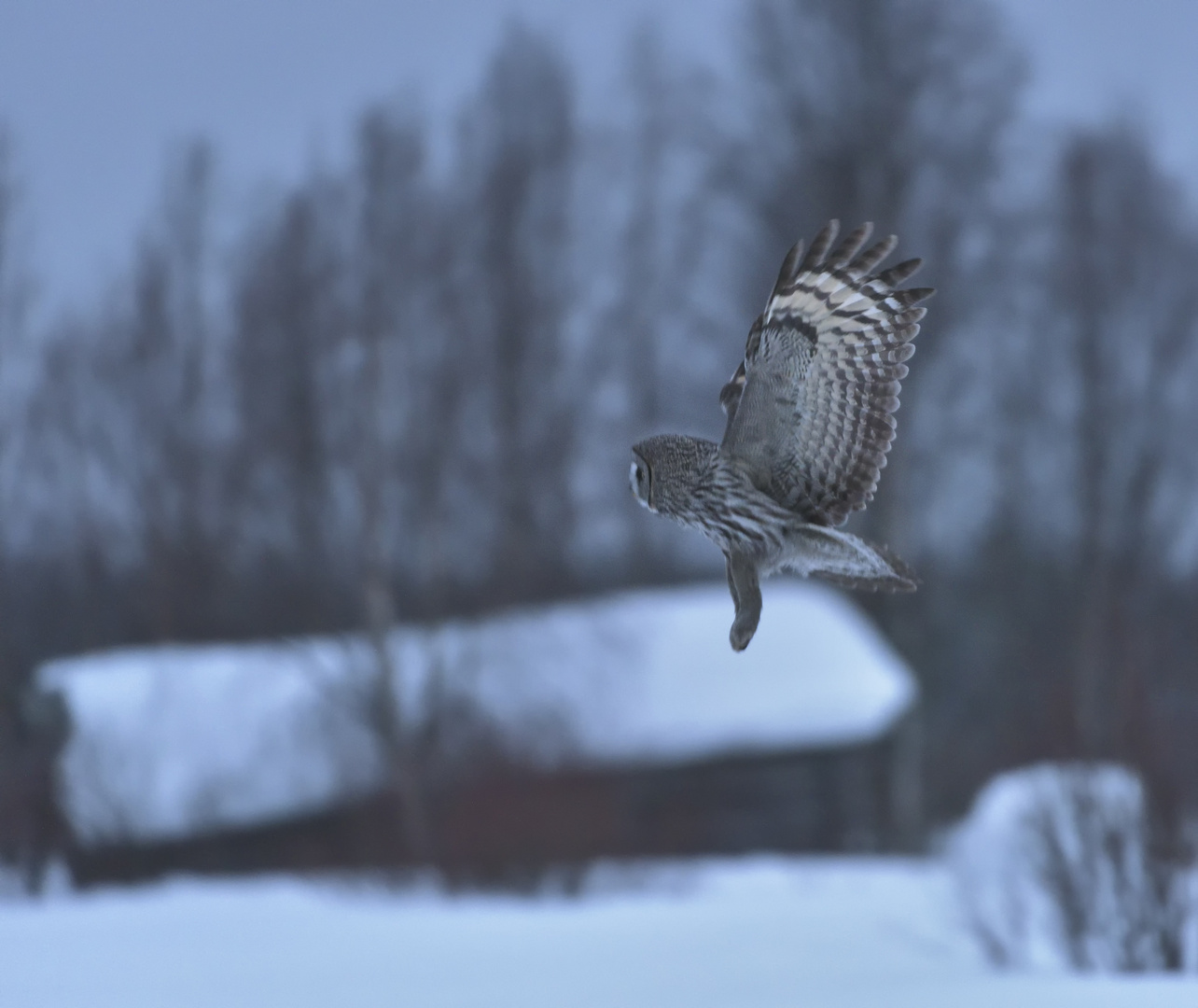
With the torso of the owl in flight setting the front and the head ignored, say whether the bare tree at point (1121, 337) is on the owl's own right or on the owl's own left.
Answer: on the owl's own right

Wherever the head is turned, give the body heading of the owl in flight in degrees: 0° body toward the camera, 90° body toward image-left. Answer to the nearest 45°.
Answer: approximately 90°
